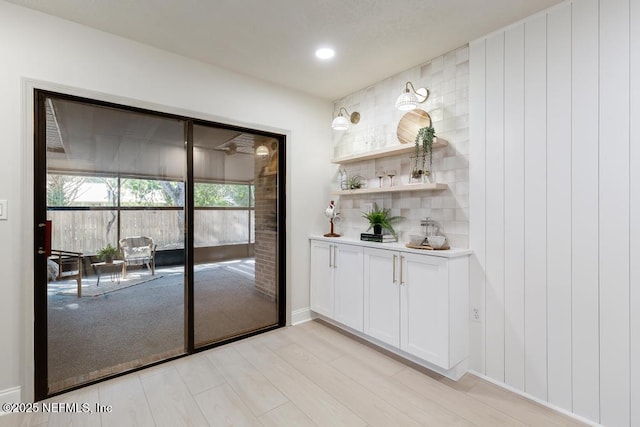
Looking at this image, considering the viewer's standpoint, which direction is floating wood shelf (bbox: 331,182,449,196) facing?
facing the viewer and to the left of the viewer

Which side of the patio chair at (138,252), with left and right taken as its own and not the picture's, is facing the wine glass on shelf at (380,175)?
front

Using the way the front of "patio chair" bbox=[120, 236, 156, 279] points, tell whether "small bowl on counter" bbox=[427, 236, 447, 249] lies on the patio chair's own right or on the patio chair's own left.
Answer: on the patio chair's own left

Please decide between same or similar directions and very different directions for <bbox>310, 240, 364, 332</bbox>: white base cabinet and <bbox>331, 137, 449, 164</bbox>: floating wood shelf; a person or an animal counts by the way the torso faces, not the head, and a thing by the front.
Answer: same or similar directions

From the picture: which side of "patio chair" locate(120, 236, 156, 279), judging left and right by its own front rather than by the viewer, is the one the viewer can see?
front

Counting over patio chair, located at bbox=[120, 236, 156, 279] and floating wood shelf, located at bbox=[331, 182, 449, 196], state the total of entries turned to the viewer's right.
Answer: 0

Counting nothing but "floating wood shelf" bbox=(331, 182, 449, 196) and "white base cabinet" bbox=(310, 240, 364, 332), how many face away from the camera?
0

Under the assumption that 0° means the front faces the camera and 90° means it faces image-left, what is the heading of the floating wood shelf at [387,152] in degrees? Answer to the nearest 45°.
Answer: approximately 45°

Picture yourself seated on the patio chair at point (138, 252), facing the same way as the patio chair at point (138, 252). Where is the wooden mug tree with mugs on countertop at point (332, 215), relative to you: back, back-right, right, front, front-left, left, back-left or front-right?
left

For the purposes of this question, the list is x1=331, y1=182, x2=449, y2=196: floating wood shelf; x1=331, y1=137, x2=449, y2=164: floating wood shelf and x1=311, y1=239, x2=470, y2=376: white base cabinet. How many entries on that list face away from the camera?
0

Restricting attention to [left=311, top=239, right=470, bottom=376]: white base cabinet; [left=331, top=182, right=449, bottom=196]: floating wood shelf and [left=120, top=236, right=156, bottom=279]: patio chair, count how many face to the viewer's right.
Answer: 0
